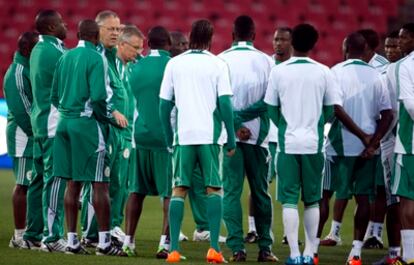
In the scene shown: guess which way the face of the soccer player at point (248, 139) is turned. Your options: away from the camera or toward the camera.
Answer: away from the camera

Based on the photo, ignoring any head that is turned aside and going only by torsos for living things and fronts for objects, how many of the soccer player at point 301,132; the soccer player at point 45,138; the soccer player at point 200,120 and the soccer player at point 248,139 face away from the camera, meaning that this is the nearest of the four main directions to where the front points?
3

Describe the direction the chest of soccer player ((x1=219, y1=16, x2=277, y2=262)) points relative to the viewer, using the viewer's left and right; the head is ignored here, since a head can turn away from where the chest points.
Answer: facing away from the viewer

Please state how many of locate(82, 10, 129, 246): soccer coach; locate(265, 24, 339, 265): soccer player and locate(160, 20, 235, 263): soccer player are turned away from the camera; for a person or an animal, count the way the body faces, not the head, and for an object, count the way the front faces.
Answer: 2

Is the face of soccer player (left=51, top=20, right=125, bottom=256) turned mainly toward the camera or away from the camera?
away from the camera

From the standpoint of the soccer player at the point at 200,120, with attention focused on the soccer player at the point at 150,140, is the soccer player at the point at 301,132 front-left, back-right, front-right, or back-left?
back-right

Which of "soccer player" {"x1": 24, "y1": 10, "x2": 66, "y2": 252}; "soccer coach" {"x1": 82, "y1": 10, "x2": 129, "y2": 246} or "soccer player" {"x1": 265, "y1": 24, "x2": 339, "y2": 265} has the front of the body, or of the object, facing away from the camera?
"soccer player" {"x1": 265, "y1": 24, "x2": 339, "y2": 265}

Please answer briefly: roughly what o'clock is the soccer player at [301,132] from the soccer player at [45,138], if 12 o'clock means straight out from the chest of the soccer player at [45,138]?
the soccer player at [301,132] is roughly at 1 o'clock from the soccer player at [45,138].

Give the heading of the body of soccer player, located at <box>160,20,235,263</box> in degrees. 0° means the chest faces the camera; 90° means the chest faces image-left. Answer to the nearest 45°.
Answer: approximately 180°

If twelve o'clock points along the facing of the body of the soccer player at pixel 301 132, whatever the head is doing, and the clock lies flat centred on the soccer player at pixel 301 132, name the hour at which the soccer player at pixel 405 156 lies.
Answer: the soccer player at pixel 405 156 is roughly at 3 o'clock from the soccer player at pixel 301 132.

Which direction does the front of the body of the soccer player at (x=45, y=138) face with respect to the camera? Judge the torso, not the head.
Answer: to the viewer's right

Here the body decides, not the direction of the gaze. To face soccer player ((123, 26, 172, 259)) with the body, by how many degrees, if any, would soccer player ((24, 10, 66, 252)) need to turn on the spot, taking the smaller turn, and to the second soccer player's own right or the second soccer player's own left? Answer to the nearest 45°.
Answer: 0° — they already face them

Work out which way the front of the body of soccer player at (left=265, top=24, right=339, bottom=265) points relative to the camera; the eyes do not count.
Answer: away from the camera

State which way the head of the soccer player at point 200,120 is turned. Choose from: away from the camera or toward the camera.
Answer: away from the camera

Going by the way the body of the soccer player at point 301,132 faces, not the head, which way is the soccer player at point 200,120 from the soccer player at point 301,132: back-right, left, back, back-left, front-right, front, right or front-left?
left
